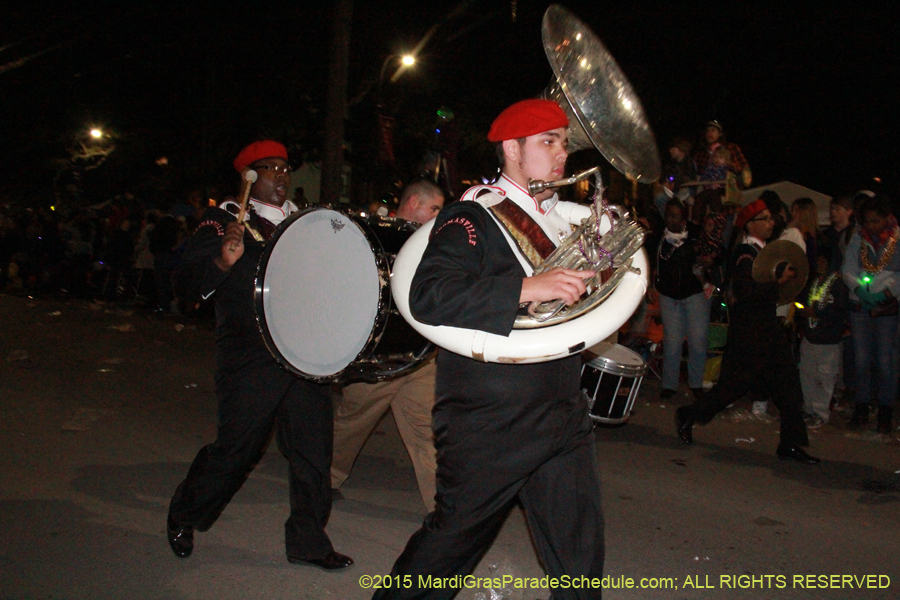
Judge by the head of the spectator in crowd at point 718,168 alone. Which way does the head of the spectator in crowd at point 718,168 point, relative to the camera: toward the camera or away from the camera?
toward the camera

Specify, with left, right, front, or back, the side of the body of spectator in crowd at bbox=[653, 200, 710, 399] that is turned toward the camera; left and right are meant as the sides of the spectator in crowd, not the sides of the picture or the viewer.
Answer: front

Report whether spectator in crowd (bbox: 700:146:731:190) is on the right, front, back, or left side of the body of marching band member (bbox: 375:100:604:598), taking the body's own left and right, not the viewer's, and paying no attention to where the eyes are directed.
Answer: left

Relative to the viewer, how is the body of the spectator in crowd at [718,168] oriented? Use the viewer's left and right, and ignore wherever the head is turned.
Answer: facing the viewer and to the left of the viewer

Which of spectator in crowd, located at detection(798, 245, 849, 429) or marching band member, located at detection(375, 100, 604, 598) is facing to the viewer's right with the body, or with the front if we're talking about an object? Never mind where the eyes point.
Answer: the marching band member

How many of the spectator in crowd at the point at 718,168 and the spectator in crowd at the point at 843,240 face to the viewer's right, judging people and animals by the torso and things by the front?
0

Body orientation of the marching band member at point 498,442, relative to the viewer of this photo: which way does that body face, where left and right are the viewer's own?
facing to the right of the viewer

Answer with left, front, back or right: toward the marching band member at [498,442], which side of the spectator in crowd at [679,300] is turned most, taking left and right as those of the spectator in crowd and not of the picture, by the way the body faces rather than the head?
front

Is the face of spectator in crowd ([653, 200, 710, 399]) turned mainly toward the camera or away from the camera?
toward the camera

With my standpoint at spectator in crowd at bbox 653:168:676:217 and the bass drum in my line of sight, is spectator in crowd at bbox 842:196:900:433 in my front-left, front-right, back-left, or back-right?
front-left

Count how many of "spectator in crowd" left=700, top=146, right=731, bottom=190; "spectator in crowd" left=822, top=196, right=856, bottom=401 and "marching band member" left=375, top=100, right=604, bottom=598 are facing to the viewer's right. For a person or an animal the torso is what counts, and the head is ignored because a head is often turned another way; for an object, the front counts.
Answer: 1
